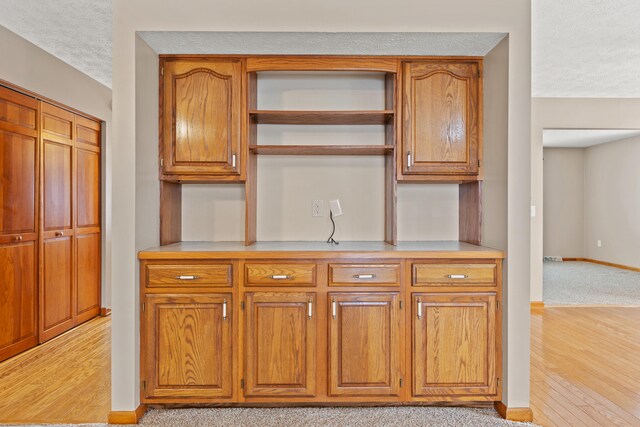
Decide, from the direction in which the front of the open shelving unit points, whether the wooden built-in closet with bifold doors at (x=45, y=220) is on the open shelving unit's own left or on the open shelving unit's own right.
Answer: on the open shelving unit's own right

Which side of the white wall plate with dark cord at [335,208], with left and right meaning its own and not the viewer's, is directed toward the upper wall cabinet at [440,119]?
left

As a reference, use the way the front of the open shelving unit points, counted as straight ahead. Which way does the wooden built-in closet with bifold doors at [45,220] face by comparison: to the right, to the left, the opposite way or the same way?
to the left

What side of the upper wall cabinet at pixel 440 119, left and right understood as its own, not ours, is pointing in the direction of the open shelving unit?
right

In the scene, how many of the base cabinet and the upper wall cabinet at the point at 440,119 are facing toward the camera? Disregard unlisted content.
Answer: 2

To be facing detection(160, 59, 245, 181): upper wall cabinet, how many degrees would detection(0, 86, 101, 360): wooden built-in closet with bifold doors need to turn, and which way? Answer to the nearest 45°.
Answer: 0° — it already faces it

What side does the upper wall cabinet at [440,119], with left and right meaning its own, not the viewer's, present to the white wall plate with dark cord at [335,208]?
right
